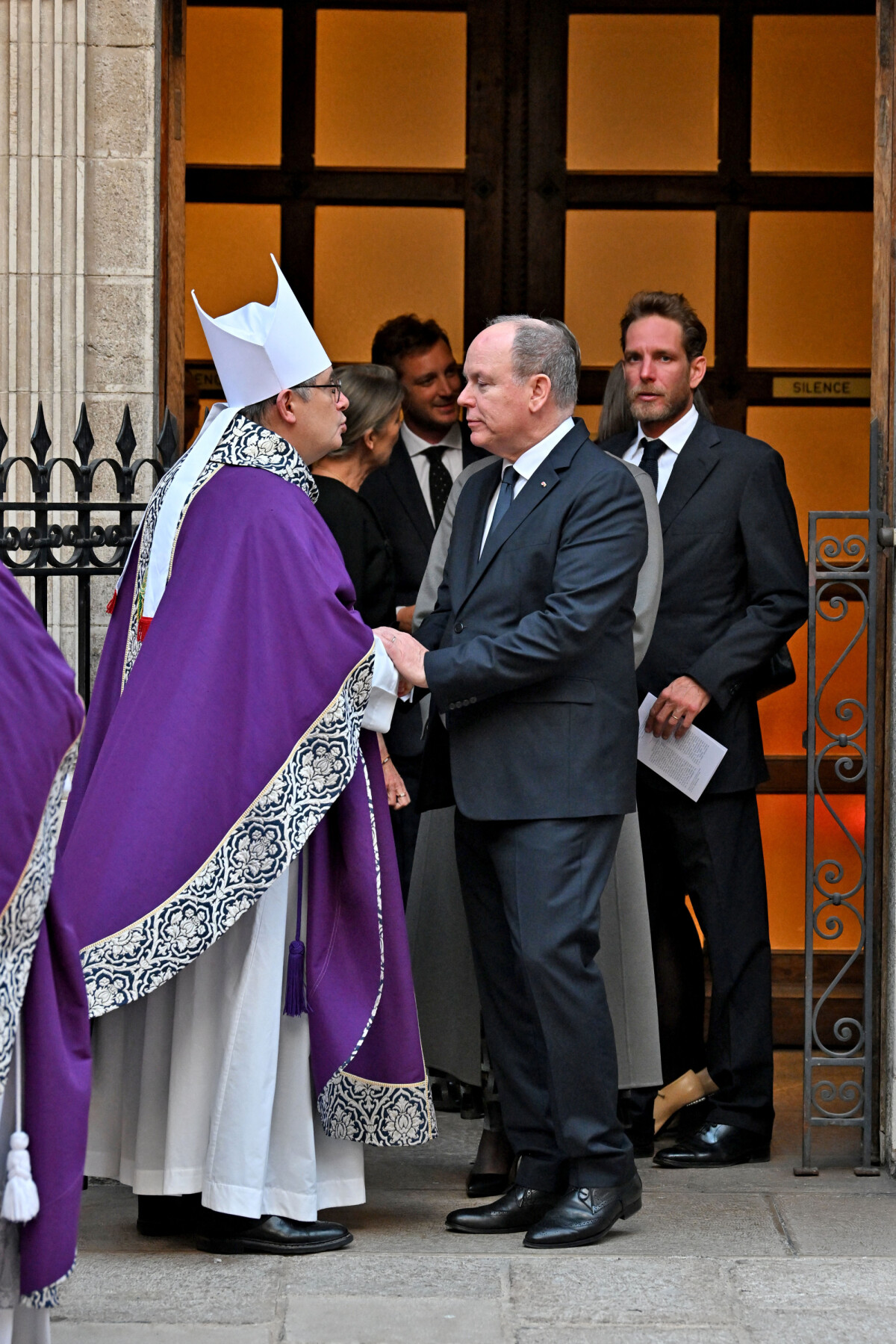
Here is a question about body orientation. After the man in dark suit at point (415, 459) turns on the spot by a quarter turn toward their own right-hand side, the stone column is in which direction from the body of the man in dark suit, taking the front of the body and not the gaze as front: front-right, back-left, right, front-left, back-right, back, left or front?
front

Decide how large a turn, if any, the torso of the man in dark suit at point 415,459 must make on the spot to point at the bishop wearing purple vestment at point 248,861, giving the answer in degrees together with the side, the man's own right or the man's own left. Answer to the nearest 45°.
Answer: approximately 45° to the man's own right

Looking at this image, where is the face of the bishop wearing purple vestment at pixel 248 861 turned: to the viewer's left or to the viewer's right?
to the viewer's right

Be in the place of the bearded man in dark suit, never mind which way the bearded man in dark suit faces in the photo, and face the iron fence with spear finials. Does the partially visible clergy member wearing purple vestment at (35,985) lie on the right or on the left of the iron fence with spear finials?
left

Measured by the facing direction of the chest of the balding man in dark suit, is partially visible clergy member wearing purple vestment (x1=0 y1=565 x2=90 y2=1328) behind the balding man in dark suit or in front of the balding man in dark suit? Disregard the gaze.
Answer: in front

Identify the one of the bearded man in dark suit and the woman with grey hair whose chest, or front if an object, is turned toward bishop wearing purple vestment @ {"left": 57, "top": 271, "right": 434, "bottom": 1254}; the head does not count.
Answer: the bearded man in dark suit

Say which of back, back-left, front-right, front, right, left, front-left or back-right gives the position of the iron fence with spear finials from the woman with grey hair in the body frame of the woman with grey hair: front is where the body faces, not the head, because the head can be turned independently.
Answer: back

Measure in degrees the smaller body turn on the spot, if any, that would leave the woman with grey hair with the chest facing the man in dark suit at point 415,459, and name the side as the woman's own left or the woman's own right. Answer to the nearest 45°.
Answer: approximately 45° to the woman's own left

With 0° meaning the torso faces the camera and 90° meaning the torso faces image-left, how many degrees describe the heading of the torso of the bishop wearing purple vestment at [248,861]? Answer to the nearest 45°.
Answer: approximately 270°

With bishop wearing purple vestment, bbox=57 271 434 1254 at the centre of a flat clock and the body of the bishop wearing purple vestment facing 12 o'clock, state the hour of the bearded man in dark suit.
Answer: The bearded man in dark suit is roughly at 11 o'clock from the bishop wearing purple vestment.

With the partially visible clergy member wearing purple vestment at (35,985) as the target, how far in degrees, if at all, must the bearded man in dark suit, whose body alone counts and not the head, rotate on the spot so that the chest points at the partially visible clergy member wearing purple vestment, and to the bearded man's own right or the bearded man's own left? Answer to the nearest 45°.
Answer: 0° — they already face them

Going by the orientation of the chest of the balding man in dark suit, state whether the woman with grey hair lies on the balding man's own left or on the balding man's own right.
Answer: on the balding man's own right

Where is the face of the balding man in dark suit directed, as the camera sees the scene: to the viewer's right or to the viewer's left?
to the viewer's left
